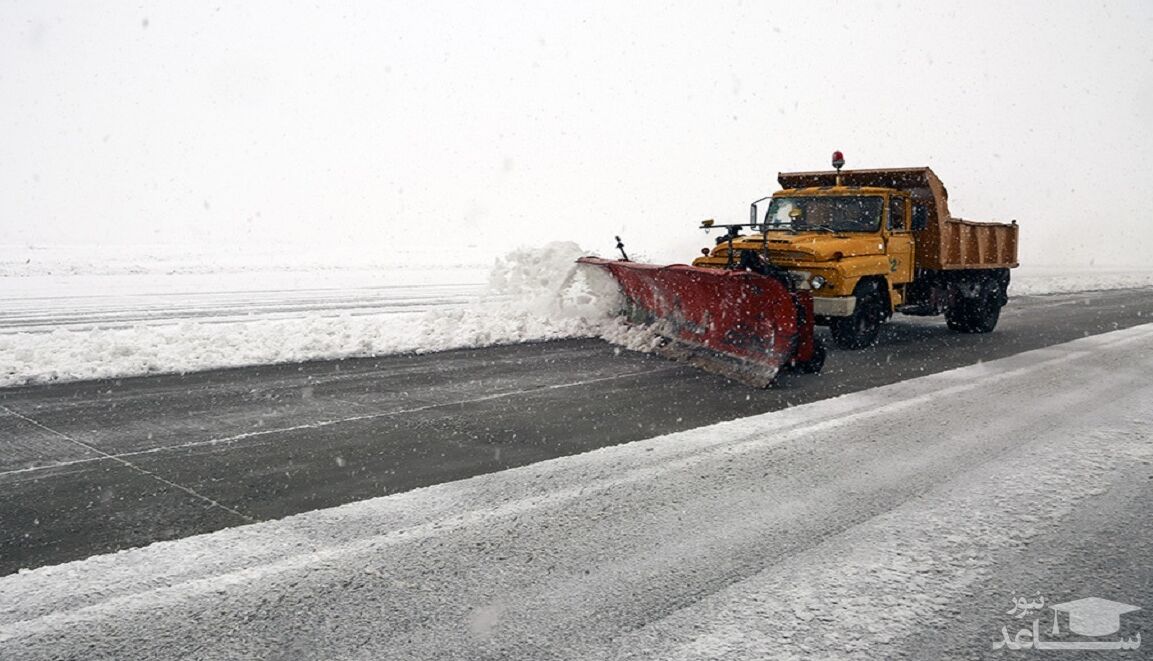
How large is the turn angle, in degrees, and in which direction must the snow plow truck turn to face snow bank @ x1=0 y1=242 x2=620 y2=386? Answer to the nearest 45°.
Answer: approximately 45° to its right

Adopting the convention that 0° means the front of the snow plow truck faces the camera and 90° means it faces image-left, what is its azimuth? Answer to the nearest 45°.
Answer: approximately 45°
